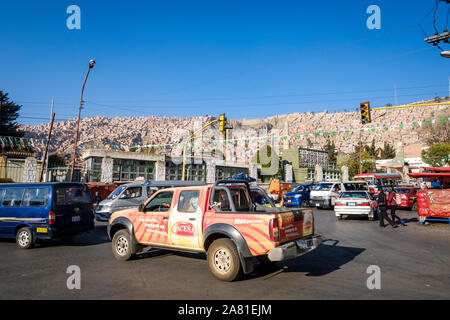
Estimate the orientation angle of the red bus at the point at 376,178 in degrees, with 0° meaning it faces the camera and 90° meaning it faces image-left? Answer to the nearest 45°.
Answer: approximately 45°

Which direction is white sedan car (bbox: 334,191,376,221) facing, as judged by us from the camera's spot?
facing away from the viewer

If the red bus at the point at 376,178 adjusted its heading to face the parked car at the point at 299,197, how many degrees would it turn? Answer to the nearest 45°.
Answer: approximately 45° to its left

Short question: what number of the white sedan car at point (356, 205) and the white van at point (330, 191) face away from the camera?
1

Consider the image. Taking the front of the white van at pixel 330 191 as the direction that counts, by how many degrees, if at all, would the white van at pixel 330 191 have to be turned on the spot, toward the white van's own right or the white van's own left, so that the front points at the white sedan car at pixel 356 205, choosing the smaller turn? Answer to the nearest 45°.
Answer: approximately 45° to the white van's own left

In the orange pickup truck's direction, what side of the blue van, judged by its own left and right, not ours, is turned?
back

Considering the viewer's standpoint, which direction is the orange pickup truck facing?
facing away from the viewer and to the left of the viewer

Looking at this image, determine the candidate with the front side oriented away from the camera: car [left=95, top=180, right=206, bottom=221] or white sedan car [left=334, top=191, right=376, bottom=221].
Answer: white sedan car [left=334, top=191, right=376, bottom=221]

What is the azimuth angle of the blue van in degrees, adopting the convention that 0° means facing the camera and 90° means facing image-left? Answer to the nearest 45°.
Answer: approximately 135°
